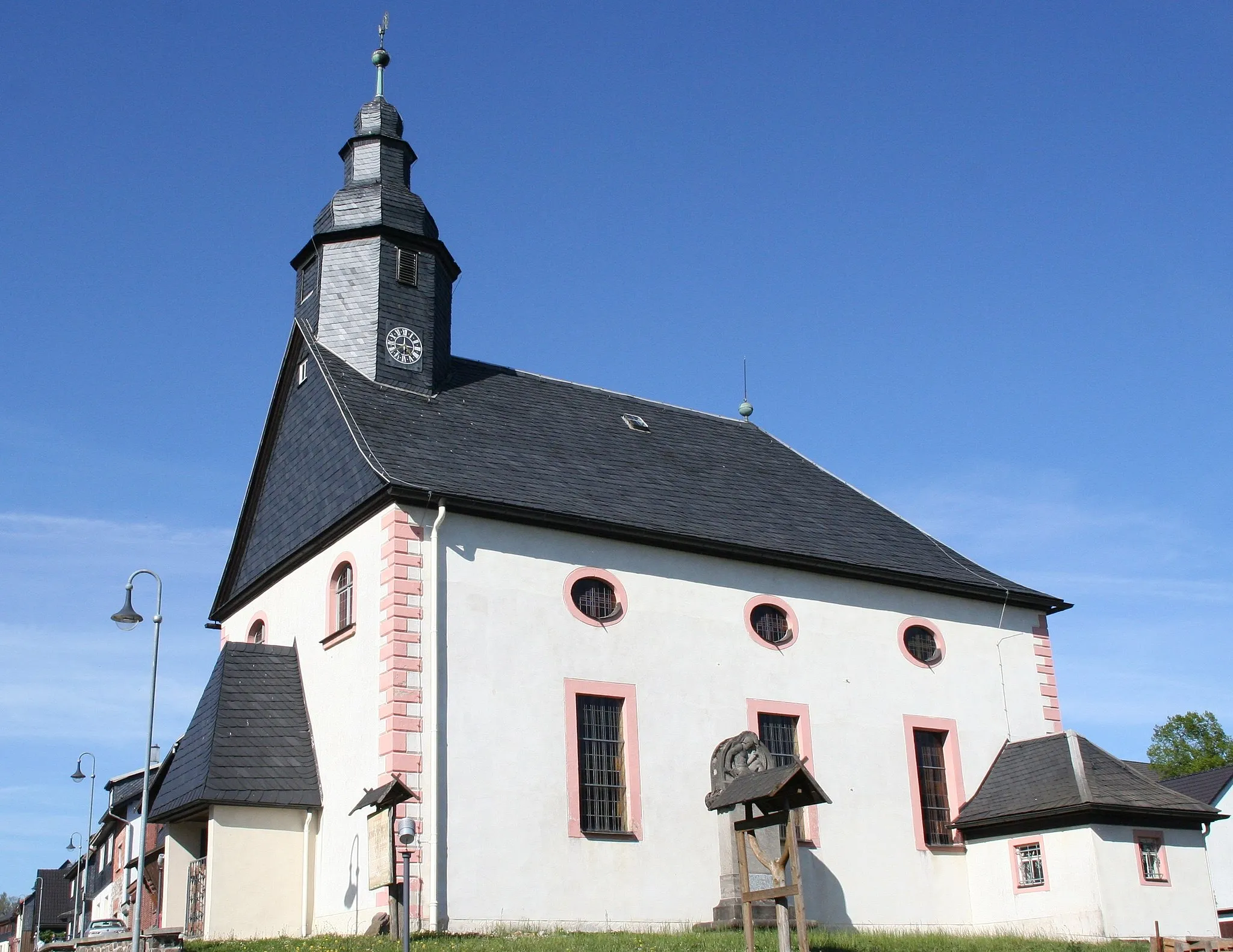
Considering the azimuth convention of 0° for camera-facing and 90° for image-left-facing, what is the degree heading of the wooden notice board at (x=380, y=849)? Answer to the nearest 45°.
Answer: approximately 45°

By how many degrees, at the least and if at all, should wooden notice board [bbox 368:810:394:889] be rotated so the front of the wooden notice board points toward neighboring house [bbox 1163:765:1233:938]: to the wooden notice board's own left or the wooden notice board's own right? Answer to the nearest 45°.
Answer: approximately 180°

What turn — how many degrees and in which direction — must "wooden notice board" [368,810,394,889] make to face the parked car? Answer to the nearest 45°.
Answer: approximately 90° to its right

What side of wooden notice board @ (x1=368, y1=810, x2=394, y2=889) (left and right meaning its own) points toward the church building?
back
